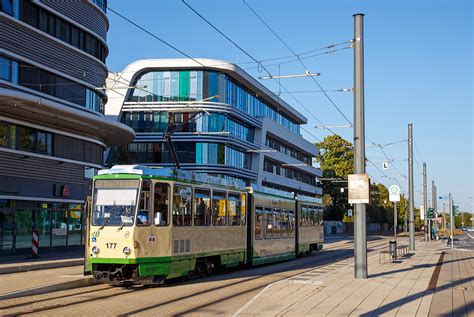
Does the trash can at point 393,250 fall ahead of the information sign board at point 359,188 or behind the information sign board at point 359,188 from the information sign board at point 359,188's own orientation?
behind

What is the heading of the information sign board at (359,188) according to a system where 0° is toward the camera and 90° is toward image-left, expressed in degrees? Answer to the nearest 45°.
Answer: approximately 0°

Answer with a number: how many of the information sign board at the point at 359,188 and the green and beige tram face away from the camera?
0

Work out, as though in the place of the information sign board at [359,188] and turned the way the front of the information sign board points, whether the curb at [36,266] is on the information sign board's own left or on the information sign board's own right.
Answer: on the information sign board's own right

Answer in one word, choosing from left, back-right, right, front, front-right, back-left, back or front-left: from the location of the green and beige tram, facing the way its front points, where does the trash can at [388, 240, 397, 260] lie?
back

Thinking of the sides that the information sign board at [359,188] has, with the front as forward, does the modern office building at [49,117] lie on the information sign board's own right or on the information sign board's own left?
on the information sign board's own right
